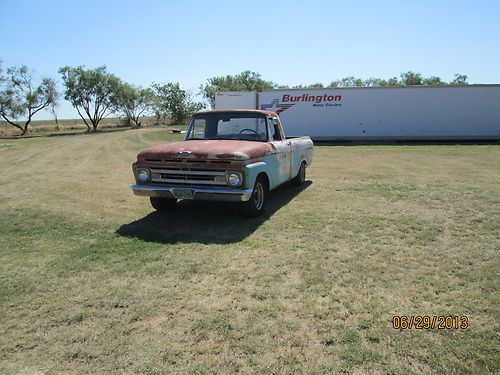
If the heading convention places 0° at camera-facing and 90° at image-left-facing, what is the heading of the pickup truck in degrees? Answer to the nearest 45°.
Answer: approximately 45°

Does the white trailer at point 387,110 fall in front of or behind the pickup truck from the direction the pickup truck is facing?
behind
